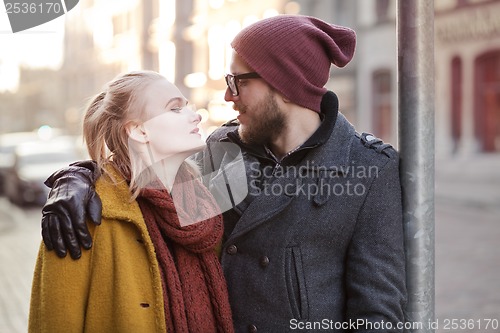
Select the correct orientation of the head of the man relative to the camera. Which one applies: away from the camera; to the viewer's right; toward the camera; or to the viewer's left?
to the viewer's left

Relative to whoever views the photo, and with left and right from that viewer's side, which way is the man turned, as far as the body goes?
facing the viewer and to the left of the viewer

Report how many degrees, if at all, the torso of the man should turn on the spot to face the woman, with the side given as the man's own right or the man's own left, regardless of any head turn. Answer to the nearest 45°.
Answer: approximately 45° to the man's own right

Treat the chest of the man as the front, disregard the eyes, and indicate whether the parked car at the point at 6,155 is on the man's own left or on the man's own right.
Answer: on the man's own right

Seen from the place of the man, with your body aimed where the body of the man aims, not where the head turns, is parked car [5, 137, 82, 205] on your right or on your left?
on your right

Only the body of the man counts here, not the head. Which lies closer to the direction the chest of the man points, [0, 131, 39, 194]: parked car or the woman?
the woman
